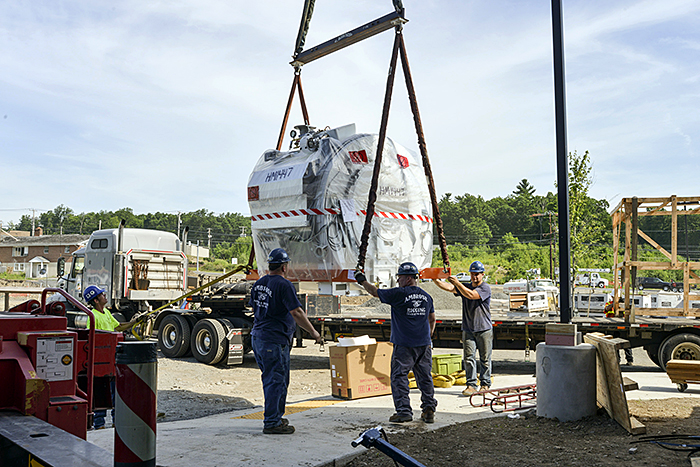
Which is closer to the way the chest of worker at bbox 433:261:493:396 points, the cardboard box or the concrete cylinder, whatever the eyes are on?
the cardboard box

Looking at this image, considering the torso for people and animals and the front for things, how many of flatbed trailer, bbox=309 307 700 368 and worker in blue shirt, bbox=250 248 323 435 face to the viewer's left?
1

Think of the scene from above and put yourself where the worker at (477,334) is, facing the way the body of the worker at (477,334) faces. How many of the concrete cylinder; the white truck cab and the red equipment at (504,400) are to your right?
1

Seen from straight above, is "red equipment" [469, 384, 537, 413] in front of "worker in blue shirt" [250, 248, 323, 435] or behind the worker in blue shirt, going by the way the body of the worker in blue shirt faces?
in front

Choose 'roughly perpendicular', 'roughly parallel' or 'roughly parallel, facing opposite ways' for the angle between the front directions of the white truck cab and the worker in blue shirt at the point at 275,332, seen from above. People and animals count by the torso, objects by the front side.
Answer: roughly perpendicular

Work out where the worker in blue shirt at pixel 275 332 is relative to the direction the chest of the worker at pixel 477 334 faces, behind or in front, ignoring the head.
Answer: in front

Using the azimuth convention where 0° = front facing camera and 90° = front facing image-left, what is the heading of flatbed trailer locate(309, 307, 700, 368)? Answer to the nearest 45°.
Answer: approximately 90°

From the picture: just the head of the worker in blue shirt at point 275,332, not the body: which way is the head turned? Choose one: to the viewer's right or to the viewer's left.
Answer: to the viewer's right

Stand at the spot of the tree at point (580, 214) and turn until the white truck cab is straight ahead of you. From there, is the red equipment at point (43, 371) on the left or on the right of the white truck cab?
left

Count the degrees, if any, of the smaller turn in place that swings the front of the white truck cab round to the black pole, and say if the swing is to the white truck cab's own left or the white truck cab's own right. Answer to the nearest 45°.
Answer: approximately 135° to the white truck cab's own left

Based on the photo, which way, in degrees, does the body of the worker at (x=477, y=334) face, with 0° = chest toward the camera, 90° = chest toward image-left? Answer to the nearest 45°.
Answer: approximately 45°

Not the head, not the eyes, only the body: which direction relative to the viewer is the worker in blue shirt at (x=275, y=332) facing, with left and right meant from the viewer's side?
facing away from the viewer and to the right of the viewer

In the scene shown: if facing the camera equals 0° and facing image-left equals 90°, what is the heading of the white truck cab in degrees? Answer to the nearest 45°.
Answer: approximately 135°
